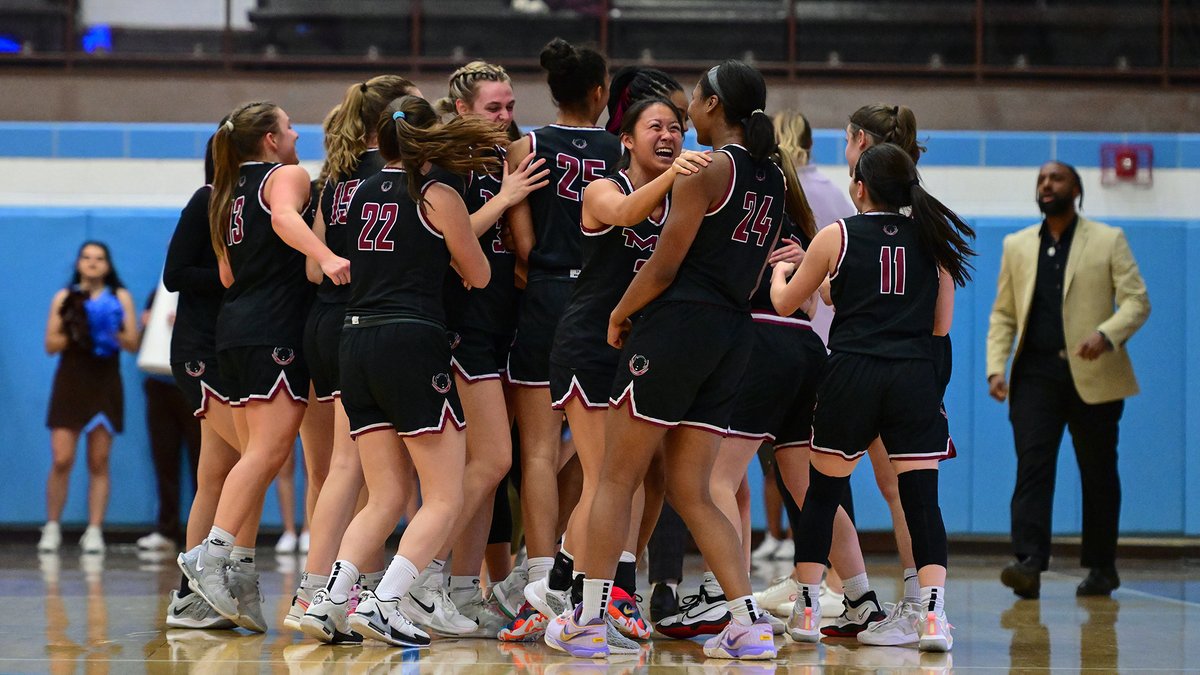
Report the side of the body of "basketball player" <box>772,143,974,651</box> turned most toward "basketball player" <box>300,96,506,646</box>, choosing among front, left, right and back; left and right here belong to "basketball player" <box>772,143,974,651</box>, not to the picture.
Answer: left

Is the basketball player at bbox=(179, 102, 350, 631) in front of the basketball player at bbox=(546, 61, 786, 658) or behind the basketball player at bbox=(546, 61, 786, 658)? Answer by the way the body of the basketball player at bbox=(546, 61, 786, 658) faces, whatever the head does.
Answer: in front

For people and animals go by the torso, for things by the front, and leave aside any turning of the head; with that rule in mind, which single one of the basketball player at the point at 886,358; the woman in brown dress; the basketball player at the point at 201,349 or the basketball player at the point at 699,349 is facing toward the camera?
the woman in brown dress

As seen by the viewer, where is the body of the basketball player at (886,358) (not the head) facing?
away from the camera

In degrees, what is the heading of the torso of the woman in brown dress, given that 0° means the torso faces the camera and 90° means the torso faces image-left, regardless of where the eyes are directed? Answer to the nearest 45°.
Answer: approximately 0°

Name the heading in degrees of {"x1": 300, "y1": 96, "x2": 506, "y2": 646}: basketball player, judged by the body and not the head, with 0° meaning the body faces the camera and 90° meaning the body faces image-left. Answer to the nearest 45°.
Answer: approximately 225°

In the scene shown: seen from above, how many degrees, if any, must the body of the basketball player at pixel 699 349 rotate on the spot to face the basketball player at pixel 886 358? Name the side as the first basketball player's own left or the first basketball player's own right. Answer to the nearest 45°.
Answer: approximately 90° to the first basketball player's own right

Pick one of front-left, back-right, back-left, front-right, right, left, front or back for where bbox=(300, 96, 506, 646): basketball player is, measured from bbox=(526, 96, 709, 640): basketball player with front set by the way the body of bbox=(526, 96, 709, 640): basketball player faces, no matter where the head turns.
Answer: back-right

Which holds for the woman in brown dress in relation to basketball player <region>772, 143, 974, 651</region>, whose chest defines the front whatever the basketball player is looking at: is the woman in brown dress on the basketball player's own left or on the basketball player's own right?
on the basketball player's own left

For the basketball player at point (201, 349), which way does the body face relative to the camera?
to the viewer's right

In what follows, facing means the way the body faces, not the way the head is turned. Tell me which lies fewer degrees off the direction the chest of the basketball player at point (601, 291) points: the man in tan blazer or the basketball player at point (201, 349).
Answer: the man in tan blazer

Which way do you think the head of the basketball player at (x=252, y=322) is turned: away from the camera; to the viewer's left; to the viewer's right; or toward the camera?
to the viewer's right

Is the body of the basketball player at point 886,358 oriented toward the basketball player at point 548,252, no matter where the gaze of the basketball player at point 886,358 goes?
no

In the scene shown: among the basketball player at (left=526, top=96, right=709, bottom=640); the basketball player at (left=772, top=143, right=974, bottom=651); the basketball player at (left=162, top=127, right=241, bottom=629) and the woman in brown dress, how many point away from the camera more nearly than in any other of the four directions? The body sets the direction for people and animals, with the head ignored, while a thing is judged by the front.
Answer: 1

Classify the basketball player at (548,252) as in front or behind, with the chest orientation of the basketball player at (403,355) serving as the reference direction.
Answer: in front

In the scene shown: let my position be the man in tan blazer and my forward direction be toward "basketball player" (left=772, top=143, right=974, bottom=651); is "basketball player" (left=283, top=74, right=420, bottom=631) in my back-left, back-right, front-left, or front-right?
front-right

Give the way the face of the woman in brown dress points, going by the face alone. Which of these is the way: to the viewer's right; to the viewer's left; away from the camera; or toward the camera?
toward the camera

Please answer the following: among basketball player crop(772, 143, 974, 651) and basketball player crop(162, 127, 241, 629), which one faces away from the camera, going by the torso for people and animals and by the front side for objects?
basketball player crop(772, 143, 974, 651)

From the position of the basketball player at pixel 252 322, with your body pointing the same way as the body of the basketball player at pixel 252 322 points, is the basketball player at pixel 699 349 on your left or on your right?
on your right
